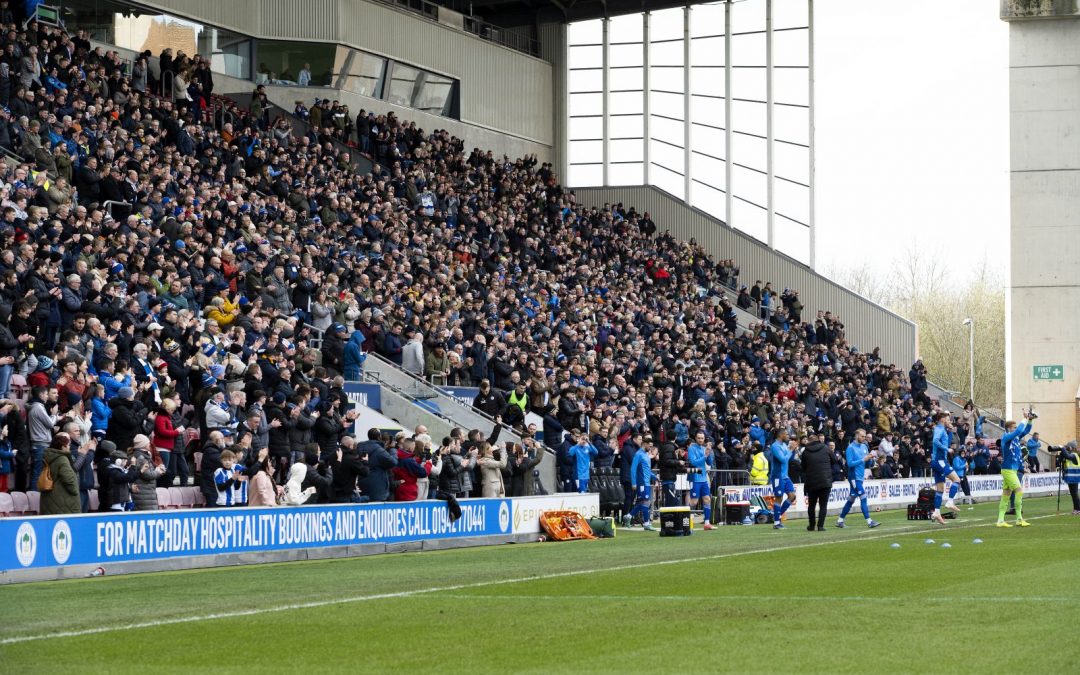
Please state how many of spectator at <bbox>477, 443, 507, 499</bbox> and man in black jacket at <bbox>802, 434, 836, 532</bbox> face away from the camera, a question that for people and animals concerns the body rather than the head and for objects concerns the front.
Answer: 1

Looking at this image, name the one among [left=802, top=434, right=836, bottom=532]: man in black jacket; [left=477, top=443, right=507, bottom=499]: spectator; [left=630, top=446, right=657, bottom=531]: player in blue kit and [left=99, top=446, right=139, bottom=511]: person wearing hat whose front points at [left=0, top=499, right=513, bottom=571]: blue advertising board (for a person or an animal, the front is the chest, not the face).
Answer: the person wearing hat

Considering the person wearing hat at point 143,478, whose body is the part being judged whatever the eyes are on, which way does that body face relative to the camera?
to the viewer's right

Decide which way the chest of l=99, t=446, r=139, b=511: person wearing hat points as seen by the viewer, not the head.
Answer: to the viewer's right

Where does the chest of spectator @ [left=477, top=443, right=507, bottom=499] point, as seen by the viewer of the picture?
to the viewer's right

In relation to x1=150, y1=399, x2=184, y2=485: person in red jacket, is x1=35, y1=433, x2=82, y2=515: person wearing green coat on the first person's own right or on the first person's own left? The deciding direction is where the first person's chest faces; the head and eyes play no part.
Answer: on the first person's own right

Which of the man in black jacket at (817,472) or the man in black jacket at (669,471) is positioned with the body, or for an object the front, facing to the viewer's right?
the man in black jacket at (669,471)

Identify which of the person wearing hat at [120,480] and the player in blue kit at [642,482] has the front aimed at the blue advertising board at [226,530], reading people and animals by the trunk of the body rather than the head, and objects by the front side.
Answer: the person wearing hat
